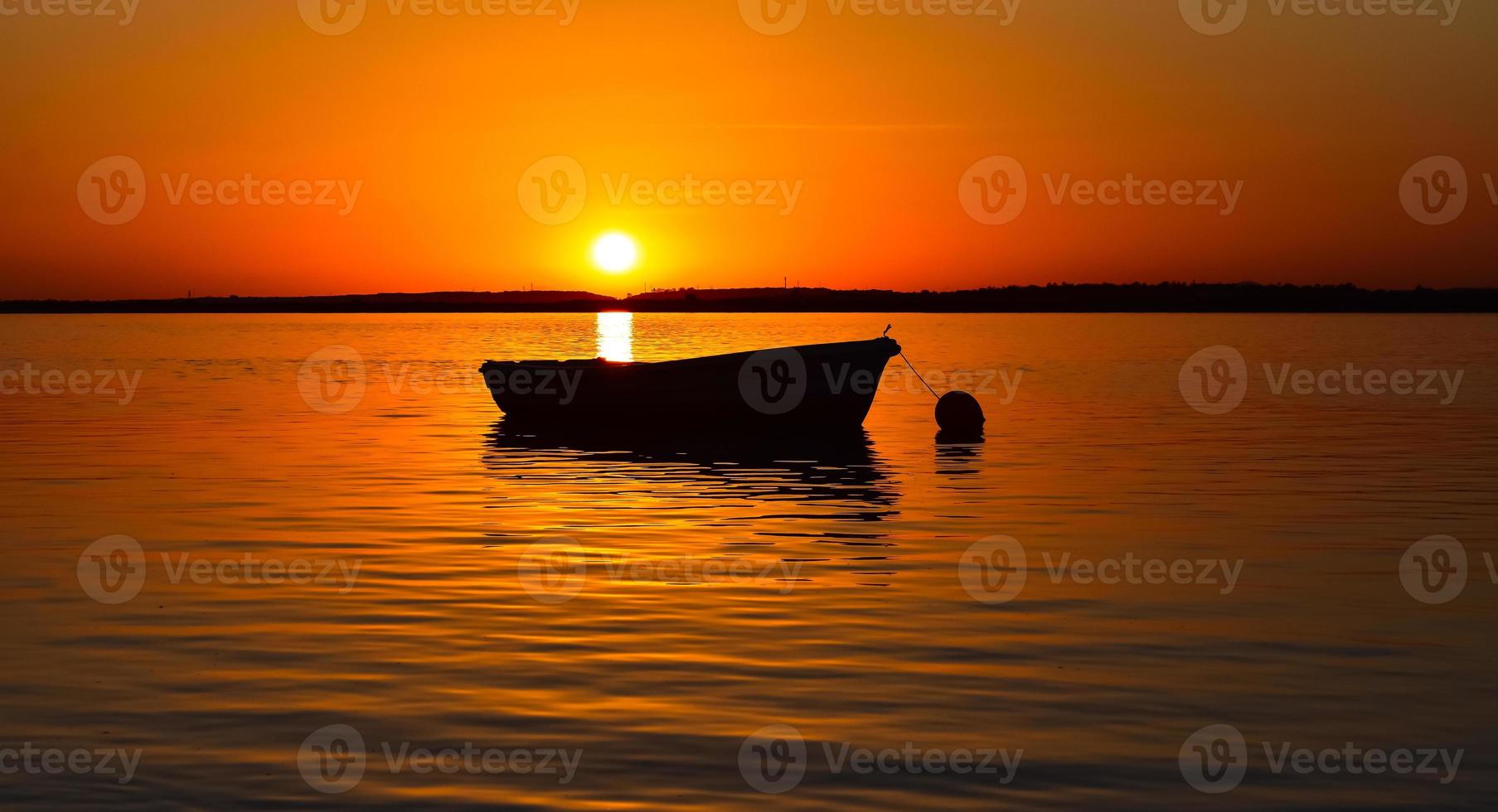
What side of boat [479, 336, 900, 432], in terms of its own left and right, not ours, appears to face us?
right

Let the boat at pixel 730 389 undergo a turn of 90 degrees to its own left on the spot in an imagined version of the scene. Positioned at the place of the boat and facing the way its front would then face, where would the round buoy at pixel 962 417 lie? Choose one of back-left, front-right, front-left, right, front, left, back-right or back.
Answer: right
